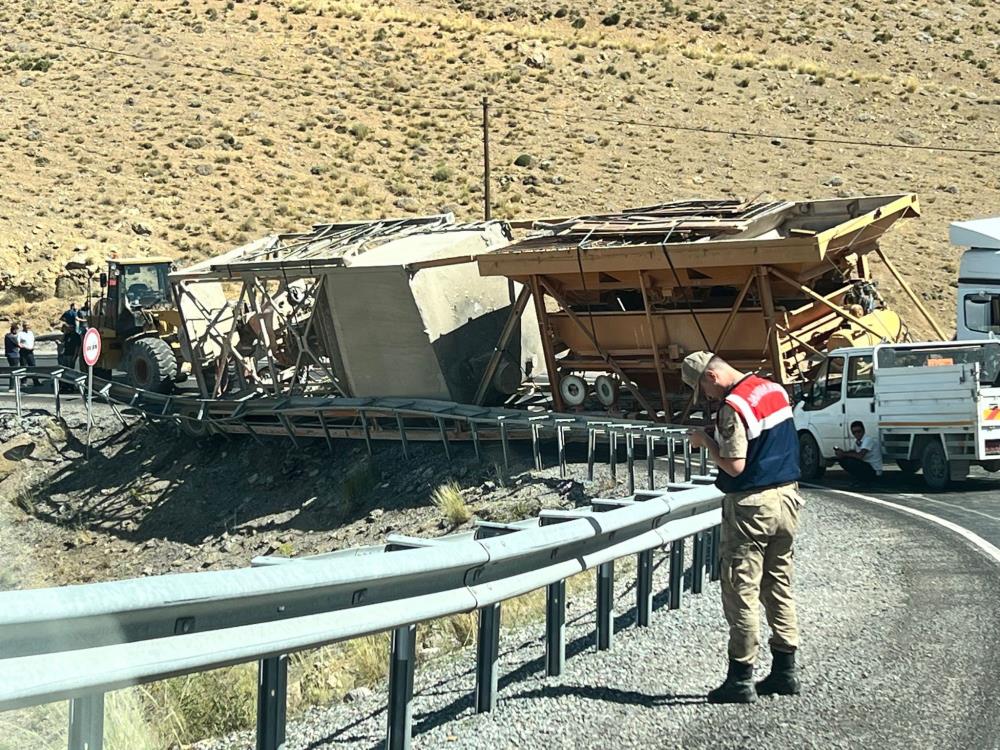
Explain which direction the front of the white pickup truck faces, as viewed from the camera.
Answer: facing away from the viewer and to the left of the viewer

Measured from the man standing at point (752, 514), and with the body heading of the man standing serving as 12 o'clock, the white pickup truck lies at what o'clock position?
The white pickup truck is roughly at 2 o'clock from the man standing.

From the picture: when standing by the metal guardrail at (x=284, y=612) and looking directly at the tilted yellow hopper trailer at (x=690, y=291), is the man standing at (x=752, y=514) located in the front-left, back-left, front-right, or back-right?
front-right

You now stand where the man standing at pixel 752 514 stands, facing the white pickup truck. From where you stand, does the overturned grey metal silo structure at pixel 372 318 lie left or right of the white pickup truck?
left

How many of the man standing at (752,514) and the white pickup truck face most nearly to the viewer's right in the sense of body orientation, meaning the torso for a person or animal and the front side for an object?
0

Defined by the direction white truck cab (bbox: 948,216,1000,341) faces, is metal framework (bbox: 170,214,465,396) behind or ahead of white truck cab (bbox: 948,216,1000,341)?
ahead

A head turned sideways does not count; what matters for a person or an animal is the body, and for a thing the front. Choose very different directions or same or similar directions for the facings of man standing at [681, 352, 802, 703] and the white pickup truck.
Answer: same or similar directions

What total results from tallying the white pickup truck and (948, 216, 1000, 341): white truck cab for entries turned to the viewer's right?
0

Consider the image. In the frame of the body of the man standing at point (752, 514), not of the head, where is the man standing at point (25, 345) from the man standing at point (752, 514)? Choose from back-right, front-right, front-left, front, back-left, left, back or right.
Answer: front

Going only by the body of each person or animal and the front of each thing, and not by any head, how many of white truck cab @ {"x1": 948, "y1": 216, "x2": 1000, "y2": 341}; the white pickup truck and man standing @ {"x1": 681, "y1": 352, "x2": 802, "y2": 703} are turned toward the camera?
0

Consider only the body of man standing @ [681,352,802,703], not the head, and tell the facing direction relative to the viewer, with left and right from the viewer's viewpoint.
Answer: facing away from the viewer and to the left of the viewer

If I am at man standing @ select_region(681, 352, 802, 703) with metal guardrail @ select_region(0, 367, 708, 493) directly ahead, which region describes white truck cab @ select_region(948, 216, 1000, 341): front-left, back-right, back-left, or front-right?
front-right

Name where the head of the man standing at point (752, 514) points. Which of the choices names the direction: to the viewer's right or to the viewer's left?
to the viewer's left

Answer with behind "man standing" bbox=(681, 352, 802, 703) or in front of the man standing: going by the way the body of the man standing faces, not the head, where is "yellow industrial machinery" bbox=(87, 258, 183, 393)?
in front
